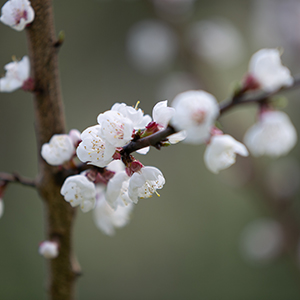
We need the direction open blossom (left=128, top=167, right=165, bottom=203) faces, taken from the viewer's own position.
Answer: facing the viewer and to the right of the viewer

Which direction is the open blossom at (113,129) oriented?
toward the camera

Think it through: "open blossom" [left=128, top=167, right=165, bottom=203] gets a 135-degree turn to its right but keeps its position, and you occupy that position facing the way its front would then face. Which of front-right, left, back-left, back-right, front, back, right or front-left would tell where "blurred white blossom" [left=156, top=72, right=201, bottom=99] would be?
right
